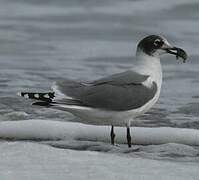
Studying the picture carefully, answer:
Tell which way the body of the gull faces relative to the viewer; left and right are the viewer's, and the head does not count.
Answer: facing to the right of the viewer
